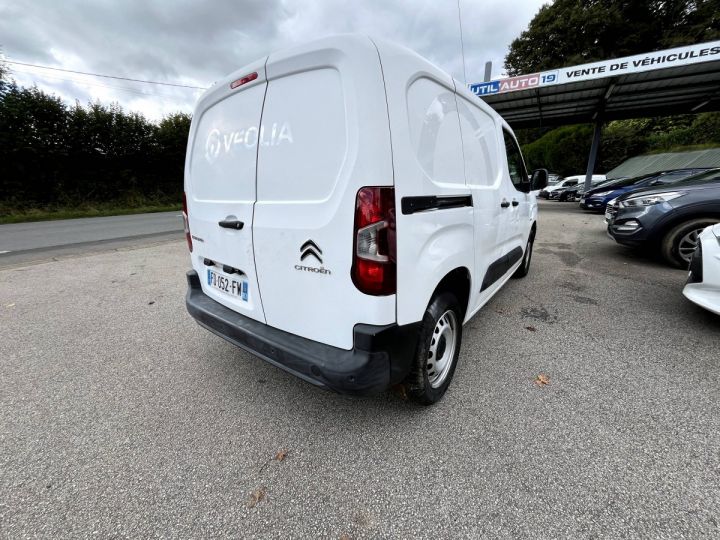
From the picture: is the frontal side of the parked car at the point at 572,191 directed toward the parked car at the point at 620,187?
no

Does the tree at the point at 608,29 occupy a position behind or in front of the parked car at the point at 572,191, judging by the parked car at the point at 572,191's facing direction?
behind

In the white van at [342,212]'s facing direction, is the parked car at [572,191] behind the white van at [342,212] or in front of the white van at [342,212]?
in front

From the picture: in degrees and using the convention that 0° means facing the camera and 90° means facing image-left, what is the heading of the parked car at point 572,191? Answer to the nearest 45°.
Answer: approximately 45°

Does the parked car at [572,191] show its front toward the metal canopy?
no

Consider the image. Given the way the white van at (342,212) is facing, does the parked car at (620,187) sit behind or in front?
in front

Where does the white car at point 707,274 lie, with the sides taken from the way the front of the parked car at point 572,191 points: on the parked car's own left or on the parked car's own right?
on the parked car's own left

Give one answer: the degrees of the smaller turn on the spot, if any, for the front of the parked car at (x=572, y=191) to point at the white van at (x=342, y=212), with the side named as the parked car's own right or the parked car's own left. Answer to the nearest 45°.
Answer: approximately 45° to the parked car's own left

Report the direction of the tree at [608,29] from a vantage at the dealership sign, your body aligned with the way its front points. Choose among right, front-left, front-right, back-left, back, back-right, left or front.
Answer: back-right

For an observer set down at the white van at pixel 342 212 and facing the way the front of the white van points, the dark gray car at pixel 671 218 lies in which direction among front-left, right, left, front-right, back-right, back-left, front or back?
front

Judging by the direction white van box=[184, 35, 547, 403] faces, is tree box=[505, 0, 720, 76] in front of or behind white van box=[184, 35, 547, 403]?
in front

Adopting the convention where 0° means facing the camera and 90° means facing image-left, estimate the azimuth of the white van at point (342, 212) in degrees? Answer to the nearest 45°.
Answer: approximately 225°

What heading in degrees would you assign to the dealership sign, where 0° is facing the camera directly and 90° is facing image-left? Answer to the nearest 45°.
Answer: approximately 45°
